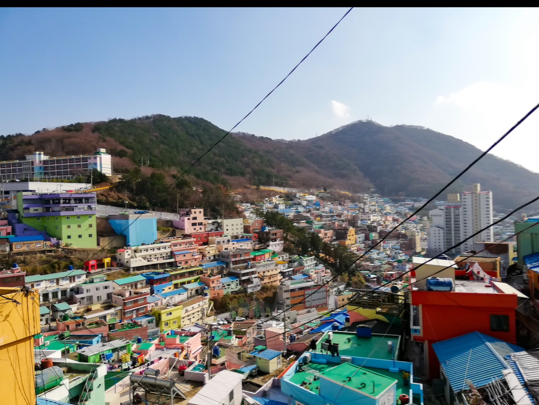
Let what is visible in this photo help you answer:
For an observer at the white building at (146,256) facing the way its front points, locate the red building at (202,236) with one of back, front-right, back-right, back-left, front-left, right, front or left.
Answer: left

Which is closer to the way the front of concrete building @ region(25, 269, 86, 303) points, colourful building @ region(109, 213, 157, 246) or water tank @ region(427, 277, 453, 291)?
the water tank

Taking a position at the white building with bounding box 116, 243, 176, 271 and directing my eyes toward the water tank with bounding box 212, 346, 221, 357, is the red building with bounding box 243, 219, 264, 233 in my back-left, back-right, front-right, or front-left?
back-left

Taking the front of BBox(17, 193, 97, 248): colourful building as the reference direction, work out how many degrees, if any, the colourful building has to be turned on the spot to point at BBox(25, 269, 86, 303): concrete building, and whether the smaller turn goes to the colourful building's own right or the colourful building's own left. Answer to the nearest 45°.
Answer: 0° — it already faces it

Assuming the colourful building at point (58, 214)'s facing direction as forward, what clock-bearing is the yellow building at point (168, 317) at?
The yellow building is roughly at 11 o'clock from the colourful building.

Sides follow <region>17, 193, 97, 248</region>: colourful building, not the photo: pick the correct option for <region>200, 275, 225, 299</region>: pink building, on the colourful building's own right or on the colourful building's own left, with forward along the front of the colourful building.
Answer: on the colourful building's own left

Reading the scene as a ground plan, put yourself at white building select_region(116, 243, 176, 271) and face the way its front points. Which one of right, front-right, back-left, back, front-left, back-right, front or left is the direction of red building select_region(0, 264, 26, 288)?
right

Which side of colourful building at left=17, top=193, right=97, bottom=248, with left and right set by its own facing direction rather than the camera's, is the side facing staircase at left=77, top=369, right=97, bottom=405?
front

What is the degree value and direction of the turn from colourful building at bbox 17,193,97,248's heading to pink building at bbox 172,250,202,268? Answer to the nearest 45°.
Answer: approximately 90° to its left

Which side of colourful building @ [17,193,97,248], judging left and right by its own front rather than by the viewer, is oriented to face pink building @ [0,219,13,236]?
right

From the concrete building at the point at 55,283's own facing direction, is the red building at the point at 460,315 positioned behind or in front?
in front

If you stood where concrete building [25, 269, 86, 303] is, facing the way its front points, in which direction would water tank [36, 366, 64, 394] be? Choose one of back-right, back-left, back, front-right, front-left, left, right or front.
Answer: front-right
